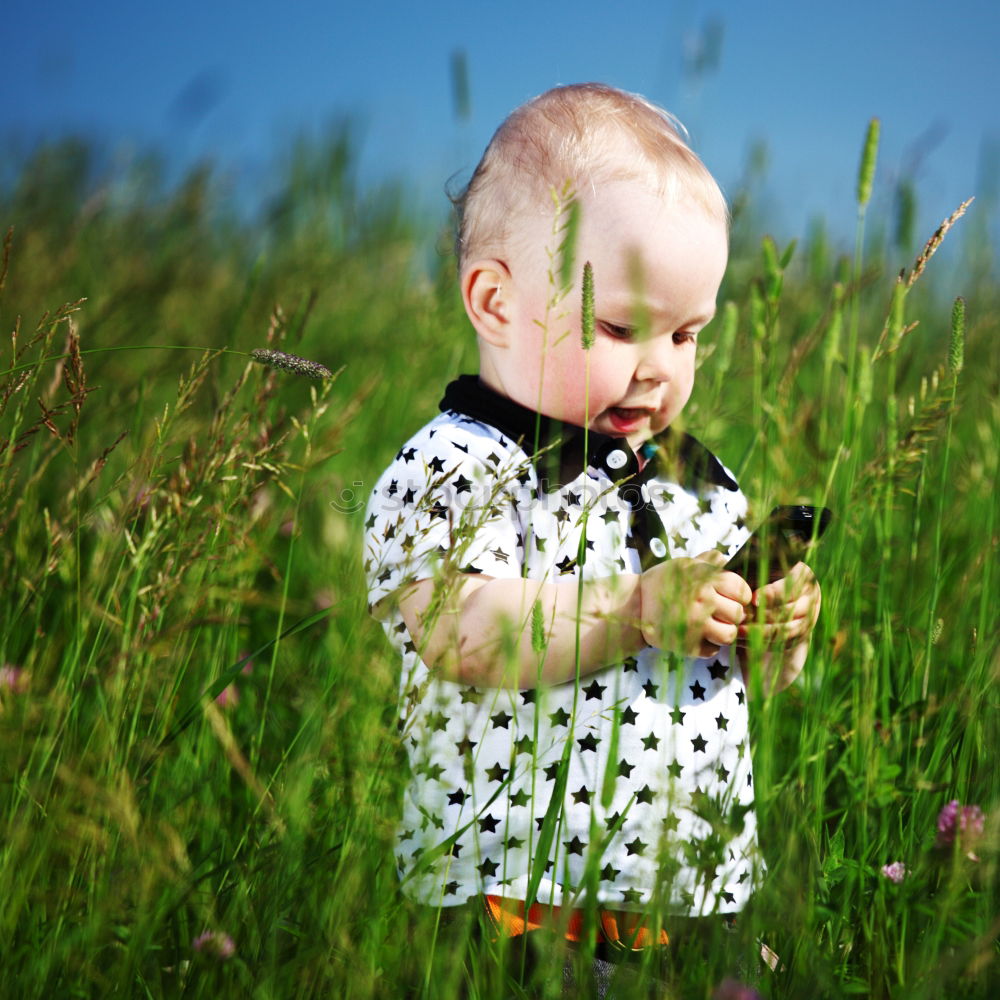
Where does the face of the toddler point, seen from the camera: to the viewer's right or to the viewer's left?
to the viewer's right

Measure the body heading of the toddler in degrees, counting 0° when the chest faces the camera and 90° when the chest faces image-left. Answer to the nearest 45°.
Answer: approximately 315°
